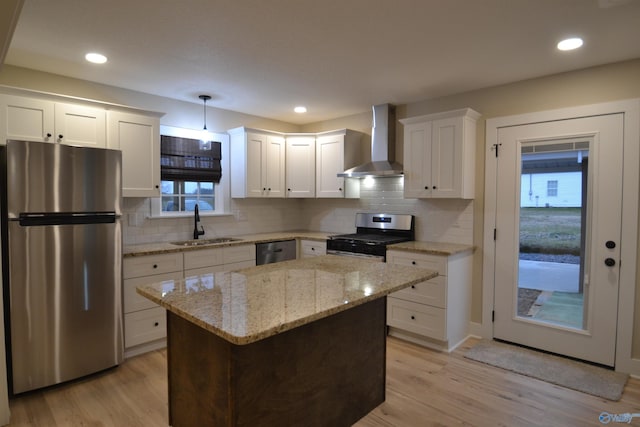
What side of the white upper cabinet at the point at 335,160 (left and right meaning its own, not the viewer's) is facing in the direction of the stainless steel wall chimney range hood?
left

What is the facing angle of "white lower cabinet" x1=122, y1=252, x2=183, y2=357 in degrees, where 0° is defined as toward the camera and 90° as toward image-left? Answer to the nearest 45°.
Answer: approximately 315°

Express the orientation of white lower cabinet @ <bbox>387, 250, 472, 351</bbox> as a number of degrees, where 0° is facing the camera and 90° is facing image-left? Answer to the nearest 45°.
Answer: approximately 45°

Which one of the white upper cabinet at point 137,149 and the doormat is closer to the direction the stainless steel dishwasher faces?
the doormat

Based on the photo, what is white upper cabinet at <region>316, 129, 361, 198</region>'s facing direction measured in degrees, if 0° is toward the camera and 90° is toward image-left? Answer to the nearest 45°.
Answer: approximately 45°

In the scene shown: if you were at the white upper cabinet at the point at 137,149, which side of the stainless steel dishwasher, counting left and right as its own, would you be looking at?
right

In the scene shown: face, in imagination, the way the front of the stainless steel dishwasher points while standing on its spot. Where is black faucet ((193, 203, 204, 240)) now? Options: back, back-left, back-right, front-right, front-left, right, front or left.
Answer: back-right
